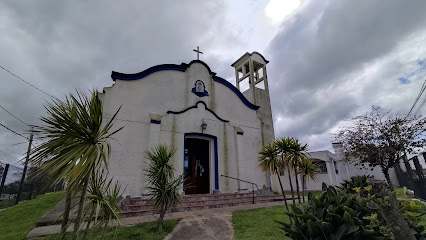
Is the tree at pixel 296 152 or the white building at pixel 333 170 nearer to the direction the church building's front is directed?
the tree

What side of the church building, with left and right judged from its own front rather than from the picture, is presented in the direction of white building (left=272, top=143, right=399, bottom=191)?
left

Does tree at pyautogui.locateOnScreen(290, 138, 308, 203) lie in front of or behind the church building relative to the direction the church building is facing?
in front

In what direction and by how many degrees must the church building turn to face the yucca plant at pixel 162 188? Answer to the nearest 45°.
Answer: approximately 45° to its right

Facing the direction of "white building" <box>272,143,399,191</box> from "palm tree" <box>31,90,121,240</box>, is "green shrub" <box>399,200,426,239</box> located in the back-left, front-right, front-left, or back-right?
front-right

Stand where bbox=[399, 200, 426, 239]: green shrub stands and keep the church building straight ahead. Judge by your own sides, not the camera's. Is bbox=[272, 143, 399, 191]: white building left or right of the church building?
right

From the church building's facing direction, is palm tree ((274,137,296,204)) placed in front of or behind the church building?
in front

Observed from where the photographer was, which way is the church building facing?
facing the viewer and to the right of the viewer

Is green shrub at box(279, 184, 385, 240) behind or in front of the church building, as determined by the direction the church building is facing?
in front

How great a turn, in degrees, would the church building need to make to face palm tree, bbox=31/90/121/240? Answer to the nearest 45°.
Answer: approximately 45° to its right
